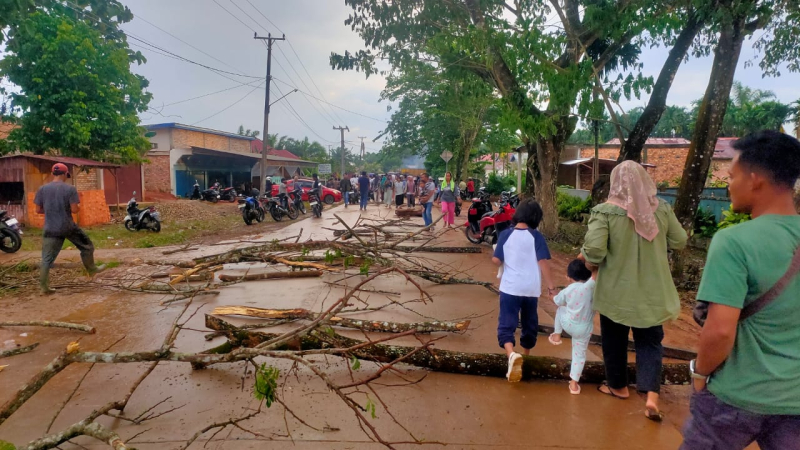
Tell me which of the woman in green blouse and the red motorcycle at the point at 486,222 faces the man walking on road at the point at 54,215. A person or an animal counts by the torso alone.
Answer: the red motorcycle

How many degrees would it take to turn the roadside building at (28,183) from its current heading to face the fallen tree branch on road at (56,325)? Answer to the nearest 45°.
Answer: approximately 45° to its right

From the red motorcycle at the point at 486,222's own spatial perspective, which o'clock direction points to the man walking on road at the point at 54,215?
The man walking on road is roughly at 12 o'clock from the red motorcycle.

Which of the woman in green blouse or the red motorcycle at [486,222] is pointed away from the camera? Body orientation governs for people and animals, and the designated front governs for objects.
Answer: the woman in green blouse

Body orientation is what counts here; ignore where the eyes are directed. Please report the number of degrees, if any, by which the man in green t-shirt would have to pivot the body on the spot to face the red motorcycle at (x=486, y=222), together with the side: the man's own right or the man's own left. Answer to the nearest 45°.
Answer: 0° — they already face it

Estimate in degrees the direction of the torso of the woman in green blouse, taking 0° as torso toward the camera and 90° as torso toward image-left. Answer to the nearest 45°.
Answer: approximately 180°

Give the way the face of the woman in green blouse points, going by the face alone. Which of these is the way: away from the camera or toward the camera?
away from the camera

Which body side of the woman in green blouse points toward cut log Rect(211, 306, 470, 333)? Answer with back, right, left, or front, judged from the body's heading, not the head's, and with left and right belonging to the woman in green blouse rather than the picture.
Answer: left

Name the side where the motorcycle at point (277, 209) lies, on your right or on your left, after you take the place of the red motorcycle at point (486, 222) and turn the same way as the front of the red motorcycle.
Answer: on your right

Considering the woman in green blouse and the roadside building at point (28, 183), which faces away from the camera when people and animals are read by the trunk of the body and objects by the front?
the woman in green blouse
